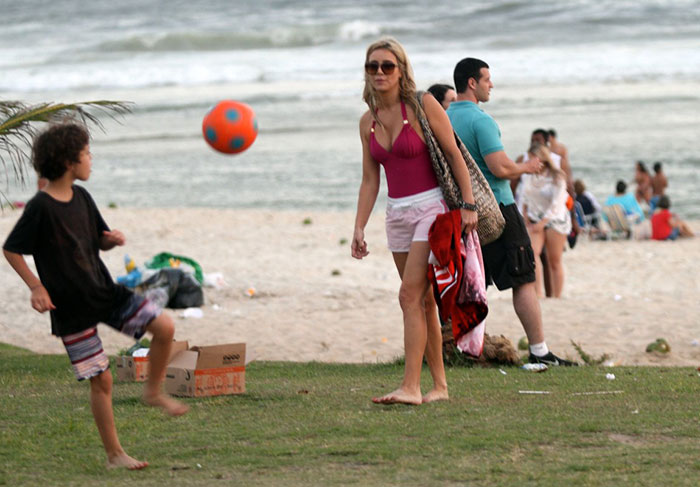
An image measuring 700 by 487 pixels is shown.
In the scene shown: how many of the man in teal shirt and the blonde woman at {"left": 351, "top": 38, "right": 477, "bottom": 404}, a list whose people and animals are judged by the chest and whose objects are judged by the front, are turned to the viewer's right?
1

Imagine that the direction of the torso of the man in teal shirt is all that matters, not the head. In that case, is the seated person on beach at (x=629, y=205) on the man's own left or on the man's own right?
on the man's own left

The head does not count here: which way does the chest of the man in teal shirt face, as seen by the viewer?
to the viewer's right

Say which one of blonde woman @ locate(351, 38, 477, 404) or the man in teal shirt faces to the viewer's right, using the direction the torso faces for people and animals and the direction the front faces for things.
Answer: the man in teal shirt

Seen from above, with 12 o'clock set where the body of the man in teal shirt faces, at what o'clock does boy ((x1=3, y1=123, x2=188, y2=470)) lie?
The boy is roughly at 4 o'clock from the man in teal shirt.

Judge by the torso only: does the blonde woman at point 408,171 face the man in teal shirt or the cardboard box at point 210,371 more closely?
the cardboard box

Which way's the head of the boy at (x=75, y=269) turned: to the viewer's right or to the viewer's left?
to the viewer's right

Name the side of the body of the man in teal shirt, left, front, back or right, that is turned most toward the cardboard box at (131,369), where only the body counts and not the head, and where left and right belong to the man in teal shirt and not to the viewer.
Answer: back

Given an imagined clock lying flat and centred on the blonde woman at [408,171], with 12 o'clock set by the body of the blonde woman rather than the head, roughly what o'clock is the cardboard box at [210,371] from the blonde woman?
The cardboard box is roughly at 2 o'clock from the blonde woman.
